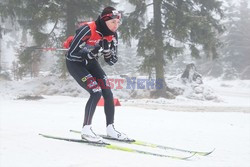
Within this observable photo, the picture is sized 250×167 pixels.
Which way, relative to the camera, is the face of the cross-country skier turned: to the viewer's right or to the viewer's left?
to the viewer's right

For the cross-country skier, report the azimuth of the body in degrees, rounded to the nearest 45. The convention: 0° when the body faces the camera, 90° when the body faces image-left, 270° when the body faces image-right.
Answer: approximately 315°

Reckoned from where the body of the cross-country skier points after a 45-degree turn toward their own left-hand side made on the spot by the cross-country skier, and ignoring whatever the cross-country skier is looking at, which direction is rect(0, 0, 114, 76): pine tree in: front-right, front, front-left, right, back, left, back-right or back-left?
left

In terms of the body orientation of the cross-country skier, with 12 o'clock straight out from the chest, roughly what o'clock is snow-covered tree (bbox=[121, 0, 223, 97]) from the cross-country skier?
The snow-covered tree is roughly at 8 o'clock from the cross-country skier.
